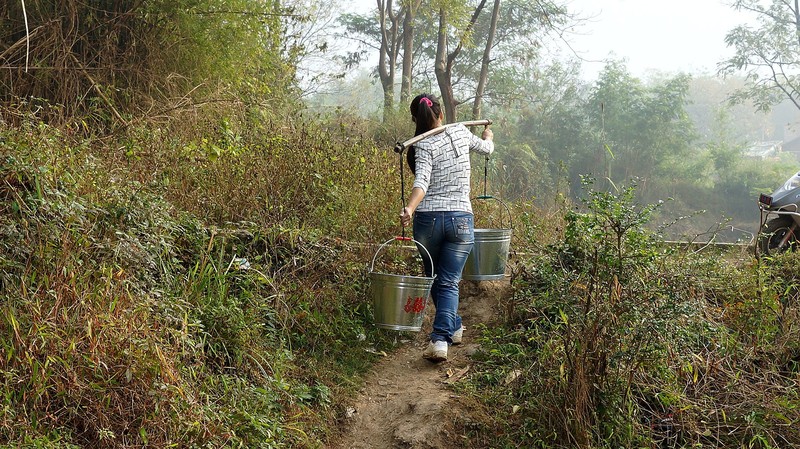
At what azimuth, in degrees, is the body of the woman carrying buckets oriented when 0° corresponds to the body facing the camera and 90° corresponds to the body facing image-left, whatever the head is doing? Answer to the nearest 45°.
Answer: approximately 180°

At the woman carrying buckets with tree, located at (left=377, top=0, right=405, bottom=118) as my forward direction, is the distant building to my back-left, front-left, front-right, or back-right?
front-right

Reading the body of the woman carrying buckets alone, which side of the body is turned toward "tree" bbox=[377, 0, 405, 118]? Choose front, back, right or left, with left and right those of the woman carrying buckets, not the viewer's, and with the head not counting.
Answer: front

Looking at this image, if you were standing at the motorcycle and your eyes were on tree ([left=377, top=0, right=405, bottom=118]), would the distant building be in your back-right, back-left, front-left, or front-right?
front-right

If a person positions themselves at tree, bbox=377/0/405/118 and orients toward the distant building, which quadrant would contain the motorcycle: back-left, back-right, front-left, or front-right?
back-right

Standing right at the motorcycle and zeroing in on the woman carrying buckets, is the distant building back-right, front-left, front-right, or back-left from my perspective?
back-right

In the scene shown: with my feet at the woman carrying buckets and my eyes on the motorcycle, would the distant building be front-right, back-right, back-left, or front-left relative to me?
front-left

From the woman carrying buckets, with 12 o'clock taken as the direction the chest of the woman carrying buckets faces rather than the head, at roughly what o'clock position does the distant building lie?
The distant building is roughly at 1 o'clock from the woman carrying buckets.

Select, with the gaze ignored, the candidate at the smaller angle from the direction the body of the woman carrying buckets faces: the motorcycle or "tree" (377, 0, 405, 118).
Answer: the tree

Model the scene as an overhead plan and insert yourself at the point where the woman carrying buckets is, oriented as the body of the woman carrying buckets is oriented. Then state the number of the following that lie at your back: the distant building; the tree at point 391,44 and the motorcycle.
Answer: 0

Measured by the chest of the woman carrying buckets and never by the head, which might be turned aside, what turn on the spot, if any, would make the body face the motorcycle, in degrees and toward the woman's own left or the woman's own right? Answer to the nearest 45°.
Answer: approximately 45° to the woman's own right
